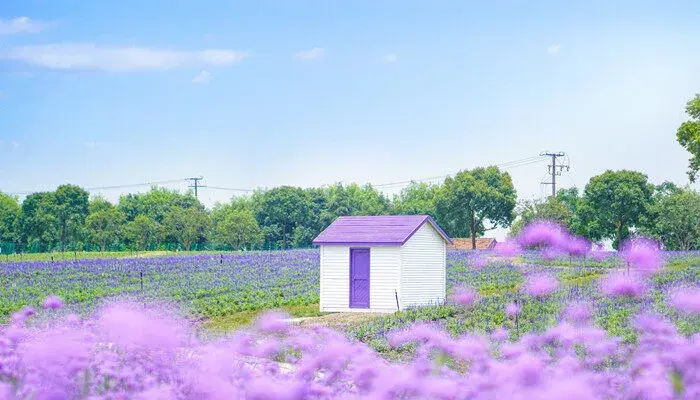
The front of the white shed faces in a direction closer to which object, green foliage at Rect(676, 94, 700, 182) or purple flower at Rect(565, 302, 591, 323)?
the purple flower

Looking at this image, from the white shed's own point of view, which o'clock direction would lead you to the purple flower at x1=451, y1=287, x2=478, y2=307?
The purple flower is roughly at 9 o'clock from the white shed.

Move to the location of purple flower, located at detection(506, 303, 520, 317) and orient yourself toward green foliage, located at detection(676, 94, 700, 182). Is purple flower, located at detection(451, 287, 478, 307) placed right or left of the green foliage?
left

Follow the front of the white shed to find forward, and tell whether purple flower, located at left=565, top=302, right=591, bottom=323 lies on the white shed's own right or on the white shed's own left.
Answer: on the white shed's own left

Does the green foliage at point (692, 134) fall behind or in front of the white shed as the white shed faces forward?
behind

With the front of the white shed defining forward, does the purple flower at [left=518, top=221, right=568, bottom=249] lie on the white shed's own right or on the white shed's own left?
on the white shed's own left

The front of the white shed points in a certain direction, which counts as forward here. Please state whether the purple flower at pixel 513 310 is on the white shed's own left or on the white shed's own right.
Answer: on the white shed's own left

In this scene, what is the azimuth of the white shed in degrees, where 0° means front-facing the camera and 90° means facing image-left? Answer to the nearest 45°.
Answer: approximately 45°
